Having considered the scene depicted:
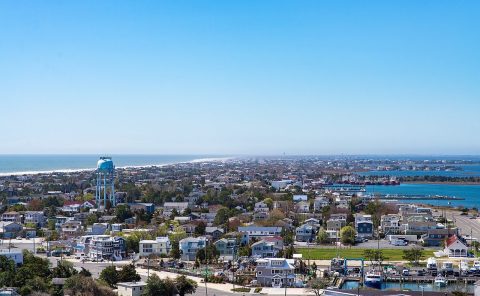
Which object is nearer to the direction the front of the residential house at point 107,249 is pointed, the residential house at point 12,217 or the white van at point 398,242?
the white van

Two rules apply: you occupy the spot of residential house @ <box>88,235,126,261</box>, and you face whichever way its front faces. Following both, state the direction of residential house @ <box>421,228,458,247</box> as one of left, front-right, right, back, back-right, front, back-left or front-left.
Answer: left

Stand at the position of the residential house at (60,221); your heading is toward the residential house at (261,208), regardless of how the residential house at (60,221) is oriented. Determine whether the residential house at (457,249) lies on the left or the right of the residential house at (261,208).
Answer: right

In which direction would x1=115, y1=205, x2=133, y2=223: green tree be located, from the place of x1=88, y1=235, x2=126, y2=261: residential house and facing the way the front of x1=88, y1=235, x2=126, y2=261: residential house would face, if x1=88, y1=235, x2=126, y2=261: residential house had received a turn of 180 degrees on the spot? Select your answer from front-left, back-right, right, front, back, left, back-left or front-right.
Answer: front

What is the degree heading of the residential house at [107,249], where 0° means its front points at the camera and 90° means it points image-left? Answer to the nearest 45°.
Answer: approximately 0°

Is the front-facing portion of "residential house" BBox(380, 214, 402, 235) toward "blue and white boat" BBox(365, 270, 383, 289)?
yes

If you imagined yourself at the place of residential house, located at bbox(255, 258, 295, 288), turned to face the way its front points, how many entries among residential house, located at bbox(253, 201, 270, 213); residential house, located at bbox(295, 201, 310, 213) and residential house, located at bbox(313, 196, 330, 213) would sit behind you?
3

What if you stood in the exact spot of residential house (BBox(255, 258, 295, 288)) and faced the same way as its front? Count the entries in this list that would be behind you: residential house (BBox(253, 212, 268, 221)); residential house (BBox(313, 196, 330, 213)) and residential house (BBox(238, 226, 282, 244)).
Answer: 3

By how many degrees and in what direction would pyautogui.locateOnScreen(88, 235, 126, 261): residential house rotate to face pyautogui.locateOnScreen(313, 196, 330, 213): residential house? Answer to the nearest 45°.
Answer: approximately 135° to its left

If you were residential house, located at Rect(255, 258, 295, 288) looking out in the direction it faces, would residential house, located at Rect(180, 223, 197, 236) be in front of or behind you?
behind

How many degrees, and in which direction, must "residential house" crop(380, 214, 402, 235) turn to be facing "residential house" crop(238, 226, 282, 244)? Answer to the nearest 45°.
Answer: approximately 45° to its right

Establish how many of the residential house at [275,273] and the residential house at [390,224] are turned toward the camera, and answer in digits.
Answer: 2
